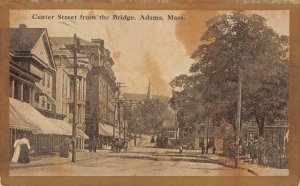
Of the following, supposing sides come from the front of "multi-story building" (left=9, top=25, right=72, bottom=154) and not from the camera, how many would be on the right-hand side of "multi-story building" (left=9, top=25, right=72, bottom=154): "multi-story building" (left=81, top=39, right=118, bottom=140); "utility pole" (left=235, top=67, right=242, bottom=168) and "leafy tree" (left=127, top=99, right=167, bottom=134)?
0

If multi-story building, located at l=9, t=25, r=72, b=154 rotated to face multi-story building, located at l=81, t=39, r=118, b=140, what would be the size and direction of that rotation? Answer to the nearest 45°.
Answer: approximately 45° to its left

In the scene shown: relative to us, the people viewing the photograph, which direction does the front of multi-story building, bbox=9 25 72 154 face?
facing the viewer and to the right of the viewer

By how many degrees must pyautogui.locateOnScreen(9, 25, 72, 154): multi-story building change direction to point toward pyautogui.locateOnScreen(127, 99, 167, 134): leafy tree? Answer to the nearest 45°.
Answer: approximately 45° to its left

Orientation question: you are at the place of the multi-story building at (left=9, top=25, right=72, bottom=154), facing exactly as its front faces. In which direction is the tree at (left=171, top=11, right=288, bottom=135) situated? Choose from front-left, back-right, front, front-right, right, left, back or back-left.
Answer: front-left
